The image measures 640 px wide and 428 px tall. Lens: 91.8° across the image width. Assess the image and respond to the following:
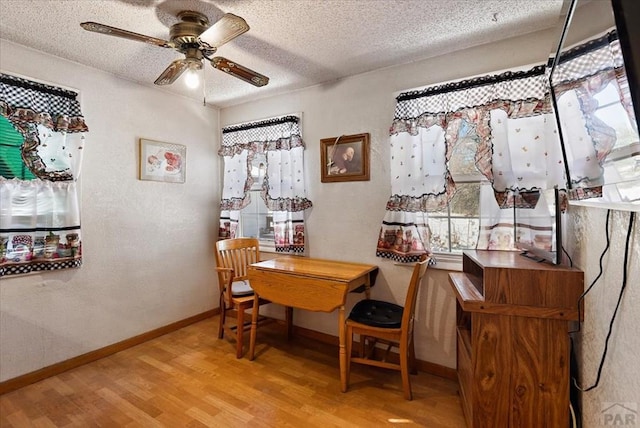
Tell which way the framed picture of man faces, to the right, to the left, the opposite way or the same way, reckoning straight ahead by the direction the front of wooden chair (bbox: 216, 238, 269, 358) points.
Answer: to the right

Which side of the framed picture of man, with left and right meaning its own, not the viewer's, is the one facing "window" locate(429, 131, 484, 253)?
left

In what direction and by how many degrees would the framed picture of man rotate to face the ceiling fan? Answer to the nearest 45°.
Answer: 0° — it already faces it

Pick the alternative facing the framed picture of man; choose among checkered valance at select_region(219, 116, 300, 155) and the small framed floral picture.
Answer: the small framed floral picture

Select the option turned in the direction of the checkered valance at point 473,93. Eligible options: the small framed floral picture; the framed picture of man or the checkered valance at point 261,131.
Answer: the small framed floral picture

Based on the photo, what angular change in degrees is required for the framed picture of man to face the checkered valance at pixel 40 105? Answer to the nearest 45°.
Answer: approximately 45° to its right
